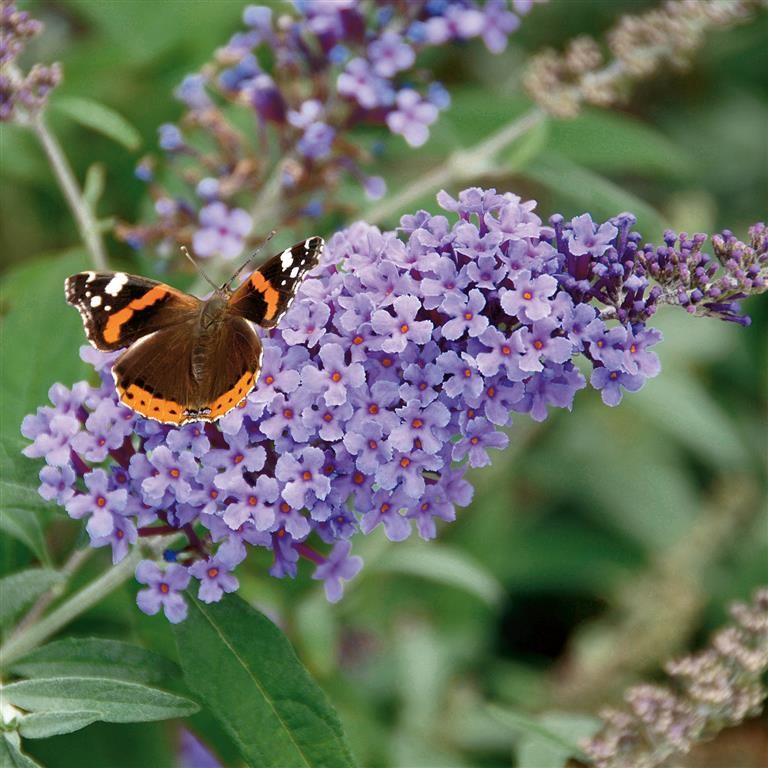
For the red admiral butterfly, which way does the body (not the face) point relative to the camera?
away from the camera

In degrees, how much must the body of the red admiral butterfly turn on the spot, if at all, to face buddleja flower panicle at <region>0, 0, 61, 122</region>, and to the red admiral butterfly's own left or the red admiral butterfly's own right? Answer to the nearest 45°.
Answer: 0° — it already faces it

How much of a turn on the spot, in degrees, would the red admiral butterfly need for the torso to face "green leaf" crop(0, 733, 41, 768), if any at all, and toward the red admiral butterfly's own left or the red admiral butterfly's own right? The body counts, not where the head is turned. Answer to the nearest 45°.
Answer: approximately 135° to the red admiral butterfly's own left

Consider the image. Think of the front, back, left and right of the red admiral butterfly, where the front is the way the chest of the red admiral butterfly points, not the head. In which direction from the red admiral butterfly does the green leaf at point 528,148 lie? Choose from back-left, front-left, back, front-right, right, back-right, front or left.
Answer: front-right

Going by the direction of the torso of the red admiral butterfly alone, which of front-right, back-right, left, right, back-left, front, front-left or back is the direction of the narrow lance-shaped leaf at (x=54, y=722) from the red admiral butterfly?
back-left
